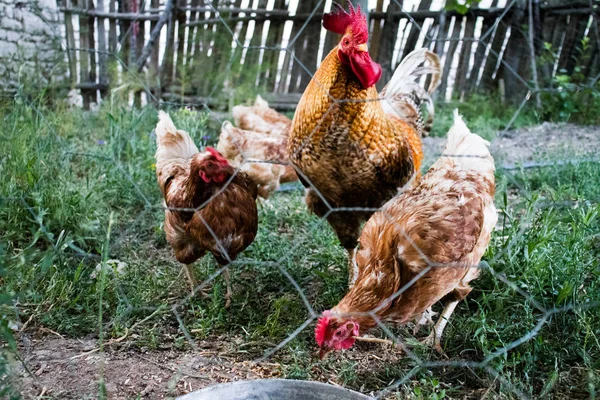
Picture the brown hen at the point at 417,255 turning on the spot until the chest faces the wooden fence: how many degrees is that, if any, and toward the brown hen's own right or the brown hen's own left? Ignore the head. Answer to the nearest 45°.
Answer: approximately 90° to the brown hen's own right

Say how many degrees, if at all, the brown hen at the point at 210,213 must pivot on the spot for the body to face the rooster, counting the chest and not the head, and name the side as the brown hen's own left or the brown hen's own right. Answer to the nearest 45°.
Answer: approximately 45° to the brown hen's own left

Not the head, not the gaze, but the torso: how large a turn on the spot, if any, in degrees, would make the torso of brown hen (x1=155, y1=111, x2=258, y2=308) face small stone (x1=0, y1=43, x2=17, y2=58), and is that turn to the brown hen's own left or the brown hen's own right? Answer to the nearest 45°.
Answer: approximately 180°

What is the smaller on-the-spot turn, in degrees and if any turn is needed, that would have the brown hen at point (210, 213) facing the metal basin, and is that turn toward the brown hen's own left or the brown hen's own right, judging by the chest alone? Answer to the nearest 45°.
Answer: approximately 45° to the brown hen's own right

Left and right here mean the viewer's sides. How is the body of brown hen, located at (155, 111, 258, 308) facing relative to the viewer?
facing the viewer and to the right of the viewer

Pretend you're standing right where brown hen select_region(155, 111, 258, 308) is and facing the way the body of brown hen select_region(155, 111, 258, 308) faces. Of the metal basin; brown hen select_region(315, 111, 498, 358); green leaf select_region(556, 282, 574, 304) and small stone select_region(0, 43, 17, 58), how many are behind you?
1

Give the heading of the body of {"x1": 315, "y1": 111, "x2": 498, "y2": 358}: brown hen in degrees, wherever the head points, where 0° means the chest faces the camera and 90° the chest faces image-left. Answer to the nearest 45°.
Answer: approximately 45°

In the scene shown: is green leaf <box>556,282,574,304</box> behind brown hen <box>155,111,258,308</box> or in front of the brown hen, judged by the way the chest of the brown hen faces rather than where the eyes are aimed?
in front

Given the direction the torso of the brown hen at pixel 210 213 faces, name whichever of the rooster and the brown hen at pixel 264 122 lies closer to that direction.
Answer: the rooster

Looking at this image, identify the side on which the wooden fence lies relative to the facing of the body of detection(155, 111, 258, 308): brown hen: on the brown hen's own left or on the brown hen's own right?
on the brown hen's own left
